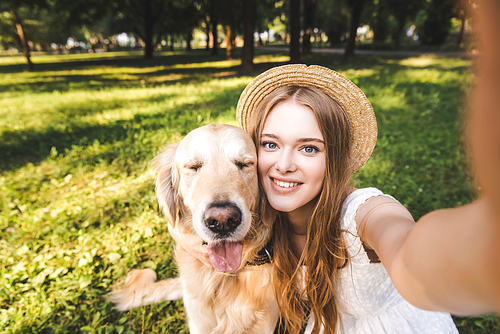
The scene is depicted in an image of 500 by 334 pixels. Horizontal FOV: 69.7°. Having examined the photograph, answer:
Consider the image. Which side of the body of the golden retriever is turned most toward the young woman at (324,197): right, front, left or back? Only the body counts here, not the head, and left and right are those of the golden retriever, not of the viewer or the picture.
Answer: left

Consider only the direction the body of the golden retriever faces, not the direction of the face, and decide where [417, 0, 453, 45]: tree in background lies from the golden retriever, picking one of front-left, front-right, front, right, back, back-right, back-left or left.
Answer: back-left

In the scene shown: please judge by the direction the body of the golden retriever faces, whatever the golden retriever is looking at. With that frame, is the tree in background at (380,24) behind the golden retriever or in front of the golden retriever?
behind

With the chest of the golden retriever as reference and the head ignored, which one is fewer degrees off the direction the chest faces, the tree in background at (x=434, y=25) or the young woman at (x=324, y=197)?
the young woman

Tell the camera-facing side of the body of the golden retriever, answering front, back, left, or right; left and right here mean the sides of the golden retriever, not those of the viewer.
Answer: front
